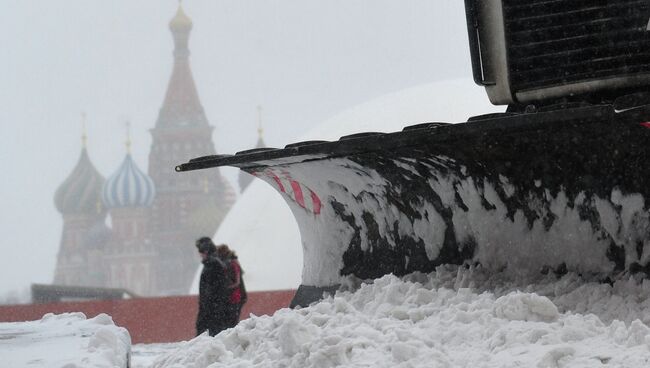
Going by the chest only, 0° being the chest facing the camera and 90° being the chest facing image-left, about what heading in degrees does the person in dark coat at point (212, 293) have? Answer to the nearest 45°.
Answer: approximately 90°

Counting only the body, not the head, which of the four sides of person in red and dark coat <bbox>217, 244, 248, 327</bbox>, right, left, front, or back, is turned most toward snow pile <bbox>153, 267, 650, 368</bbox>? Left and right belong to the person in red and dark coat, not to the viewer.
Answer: left

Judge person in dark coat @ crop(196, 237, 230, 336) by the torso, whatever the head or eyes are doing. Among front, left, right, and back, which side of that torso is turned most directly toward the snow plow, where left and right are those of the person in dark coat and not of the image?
left

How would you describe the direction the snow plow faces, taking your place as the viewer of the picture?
facing the viewer and to the left of the viewer

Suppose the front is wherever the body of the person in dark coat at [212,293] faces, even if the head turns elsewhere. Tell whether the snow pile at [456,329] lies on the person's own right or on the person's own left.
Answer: on the person's own left
